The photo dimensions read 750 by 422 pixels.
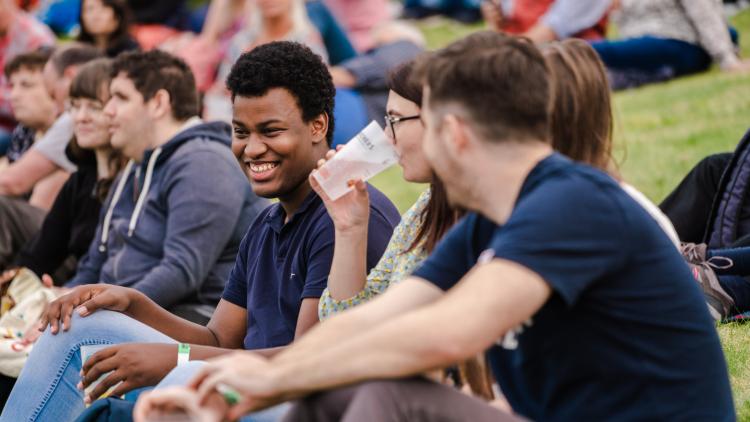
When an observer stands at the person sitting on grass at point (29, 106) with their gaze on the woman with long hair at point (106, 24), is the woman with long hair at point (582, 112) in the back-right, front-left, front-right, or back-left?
back-right

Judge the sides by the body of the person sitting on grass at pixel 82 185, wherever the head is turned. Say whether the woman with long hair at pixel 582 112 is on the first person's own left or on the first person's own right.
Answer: on the first person's own left

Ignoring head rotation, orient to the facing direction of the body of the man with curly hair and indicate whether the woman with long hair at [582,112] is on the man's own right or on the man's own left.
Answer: on the man's own left

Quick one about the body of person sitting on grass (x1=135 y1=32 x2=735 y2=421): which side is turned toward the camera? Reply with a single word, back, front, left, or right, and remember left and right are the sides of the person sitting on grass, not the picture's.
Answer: left

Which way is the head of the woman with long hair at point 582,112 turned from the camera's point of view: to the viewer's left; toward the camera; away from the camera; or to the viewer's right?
away from the camera

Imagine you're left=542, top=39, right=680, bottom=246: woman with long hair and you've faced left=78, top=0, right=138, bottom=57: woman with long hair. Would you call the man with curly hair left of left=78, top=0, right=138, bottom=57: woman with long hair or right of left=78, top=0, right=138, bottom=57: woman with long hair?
left

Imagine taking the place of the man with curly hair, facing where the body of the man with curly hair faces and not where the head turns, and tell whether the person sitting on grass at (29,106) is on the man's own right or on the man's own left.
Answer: on the man's own right
